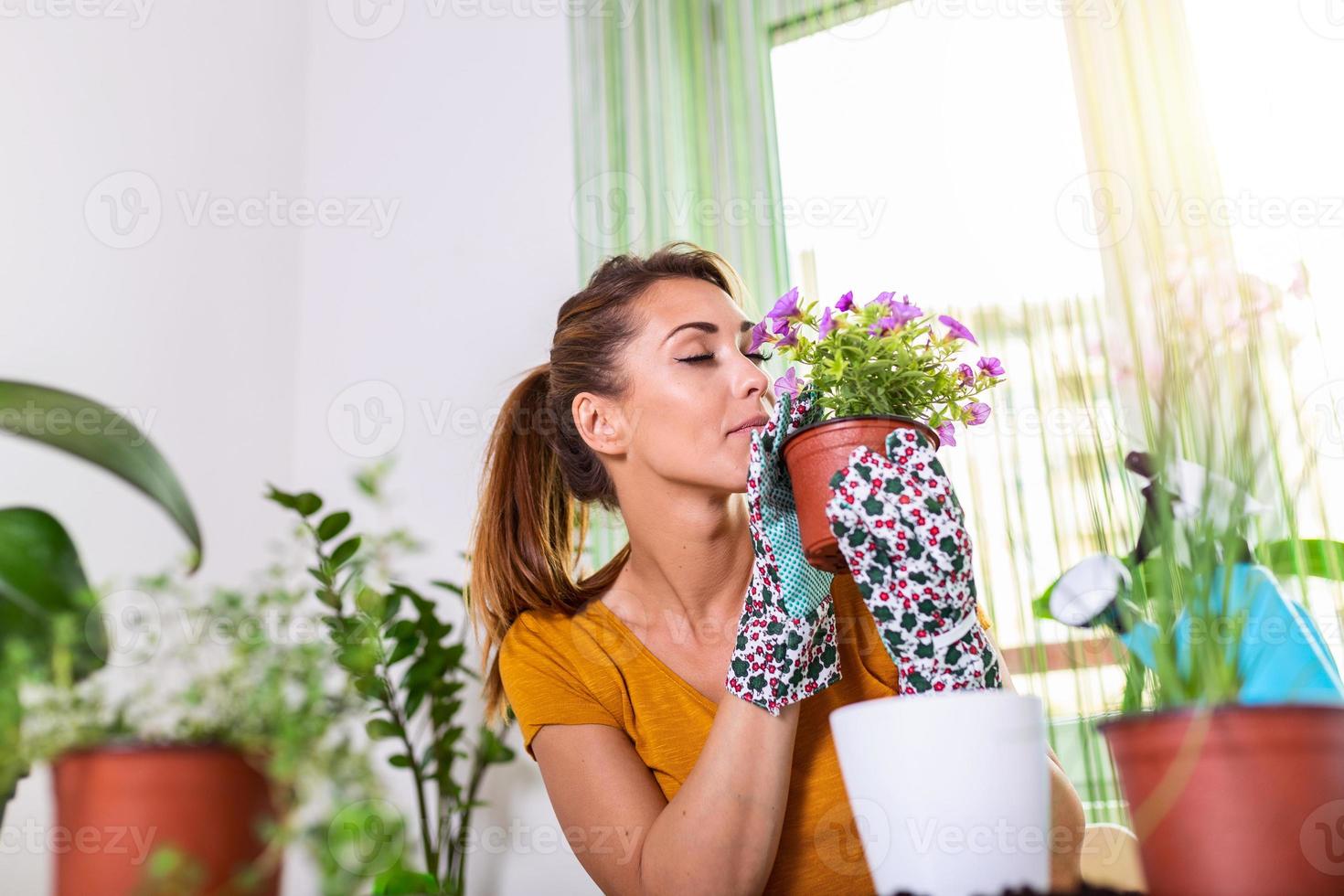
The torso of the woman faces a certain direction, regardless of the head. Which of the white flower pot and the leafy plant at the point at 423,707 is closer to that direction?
the white flower pot

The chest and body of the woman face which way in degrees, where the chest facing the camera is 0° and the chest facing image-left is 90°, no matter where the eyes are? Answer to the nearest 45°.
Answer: approximately 315°

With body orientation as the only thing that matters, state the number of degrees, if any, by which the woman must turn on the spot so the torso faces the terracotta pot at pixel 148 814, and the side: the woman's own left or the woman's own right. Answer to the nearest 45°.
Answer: approximately 45° to the woman's own right

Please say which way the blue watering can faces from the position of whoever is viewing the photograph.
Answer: facing to the left of the viewer

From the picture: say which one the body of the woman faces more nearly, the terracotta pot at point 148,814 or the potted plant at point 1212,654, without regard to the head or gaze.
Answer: the potted plant

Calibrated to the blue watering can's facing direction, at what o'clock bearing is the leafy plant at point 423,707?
The leafy plant is roughly at 1 o'clock from the blue watering can.

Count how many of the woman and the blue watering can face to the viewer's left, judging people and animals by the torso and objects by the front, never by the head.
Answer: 1

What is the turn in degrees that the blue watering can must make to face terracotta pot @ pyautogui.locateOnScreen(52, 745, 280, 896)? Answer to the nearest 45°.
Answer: approximately 45° to its left

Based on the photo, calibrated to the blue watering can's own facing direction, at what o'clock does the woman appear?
The woman is roughly at 1 o'clock from the blue watering can.

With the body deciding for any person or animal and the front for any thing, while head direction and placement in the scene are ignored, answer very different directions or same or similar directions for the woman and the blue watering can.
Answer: very different directions

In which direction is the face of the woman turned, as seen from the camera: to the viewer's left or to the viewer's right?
to the viewer's right
